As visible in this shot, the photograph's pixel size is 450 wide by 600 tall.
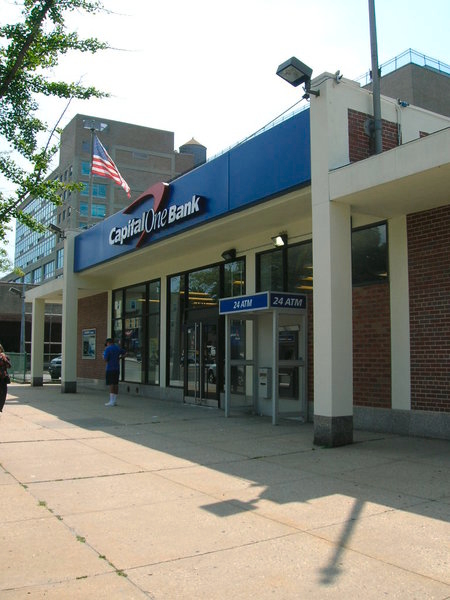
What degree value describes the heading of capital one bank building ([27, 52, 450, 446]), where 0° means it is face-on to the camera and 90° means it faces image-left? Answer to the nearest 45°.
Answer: approximately 45°

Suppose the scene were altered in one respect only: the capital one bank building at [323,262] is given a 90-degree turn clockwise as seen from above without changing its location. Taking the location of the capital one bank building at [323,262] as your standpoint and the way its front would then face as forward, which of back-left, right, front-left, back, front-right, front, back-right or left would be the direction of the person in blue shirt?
front
